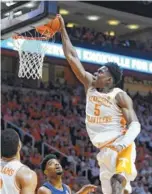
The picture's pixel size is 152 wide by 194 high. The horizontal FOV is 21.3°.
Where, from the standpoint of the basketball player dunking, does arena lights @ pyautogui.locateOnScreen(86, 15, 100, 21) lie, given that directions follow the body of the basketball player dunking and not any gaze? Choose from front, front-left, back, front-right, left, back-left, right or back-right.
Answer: back-right

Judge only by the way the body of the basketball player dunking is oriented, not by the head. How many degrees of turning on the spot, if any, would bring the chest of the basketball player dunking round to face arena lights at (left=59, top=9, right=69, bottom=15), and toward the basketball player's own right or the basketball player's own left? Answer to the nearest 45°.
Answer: approximately 135° to the basketball player's own right

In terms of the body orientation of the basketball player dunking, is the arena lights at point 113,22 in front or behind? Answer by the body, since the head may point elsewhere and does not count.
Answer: behind

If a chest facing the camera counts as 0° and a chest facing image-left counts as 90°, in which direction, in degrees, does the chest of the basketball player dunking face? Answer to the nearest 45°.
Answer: approximately 45°

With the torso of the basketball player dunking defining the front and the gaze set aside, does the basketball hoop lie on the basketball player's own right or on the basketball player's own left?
on the basketball player's own right

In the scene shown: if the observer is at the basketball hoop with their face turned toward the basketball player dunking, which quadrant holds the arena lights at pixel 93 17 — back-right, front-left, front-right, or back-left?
front-left
